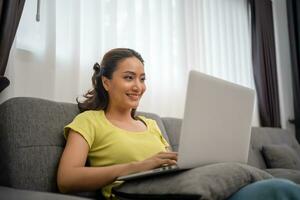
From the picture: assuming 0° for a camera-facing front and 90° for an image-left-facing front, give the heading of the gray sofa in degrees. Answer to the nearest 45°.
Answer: approximately 315°

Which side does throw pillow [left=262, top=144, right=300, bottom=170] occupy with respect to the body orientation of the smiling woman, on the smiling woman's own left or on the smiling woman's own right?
on the smiling woman's own left

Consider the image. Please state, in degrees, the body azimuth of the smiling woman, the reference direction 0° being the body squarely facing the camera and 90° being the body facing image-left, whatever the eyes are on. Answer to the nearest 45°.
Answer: approximately 315°
